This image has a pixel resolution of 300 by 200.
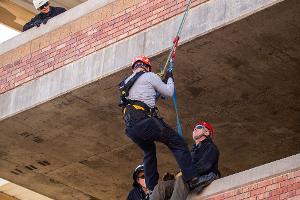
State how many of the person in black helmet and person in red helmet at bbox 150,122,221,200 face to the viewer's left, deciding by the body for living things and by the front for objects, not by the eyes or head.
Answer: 1

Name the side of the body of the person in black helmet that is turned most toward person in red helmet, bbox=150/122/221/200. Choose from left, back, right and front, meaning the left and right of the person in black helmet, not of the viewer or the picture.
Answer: front

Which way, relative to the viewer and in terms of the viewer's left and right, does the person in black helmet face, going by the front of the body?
facing the viewer and to the right of the viewer

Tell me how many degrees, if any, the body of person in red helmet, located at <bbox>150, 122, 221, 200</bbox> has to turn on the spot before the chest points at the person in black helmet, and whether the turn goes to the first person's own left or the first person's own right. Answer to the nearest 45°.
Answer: approximately 45° to the first person's own right

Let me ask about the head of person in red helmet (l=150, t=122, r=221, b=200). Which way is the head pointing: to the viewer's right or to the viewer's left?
to the viewer's left

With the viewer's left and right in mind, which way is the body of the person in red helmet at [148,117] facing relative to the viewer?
facing away from the viewer and to the right of the viewer

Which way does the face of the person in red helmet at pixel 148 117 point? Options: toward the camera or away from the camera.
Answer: away from the camera

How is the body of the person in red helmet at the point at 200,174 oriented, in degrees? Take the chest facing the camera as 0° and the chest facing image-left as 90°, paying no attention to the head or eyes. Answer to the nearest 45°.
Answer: approximately 90°
